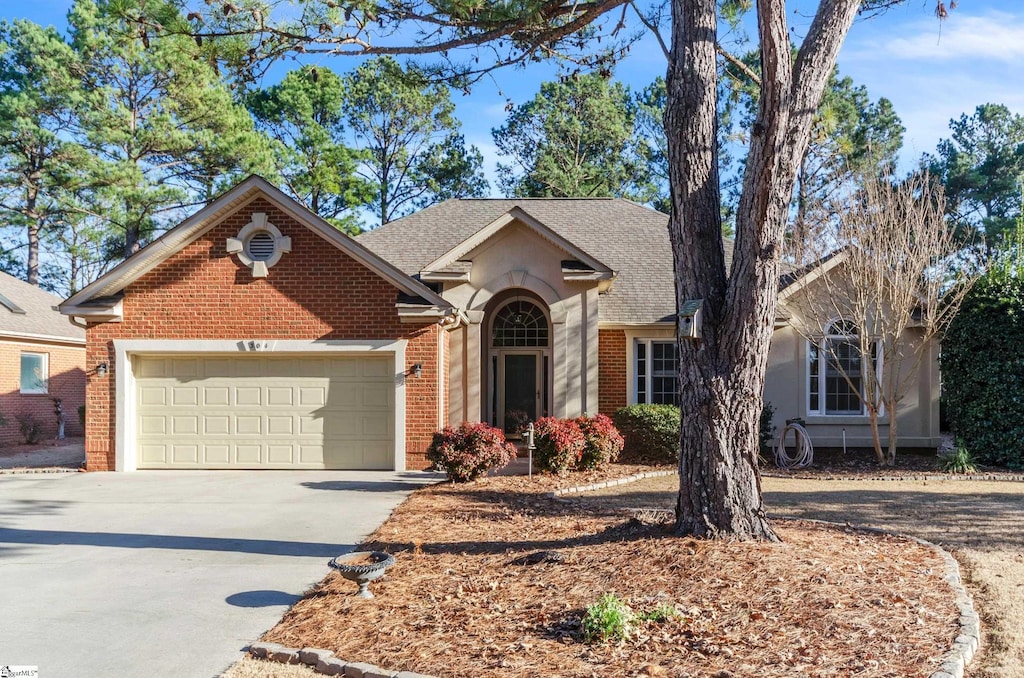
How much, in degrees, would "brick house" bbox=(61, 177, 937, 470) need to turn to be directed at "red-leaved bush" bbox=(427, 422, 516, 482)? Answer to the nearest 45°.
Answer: approximately 45° to its left

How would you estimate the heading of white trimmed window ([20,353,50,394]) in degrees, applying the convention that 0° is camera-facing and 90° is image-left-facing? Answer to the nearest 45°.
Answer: approximately 0°

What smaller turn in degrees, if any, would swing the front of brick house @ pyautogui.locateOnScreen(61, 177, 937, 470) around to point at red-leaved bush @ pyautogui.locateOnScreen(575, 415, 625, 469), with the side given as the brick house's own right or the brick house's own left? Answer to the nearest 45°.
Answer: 0° — it already faces it

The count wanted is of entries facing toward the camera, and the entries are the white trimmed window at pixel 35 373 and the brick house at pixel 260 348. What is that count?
2

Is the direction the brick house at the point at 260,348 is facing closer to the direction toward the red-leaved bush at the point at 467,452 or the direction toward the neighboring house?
the red-leaved bush

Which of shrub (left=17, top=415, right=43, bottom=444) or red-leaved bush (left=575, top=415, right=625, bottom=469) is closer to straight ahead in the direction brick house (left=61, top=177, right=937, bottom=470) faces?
the red-leaved bush

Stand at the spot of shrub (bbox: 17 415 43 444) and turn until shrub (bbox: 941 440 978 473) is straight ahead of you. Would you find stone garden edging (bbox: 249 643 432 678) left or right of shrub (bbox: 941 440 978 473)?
right

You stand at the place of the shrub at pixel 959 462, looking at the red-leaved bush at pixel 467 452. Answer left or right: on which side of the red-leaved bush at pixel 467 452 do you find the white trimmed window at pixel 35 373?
right

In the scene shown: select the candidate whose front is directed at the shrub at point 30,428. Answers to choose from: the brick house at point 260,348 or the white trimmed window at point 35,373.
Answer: the white trimmed window
